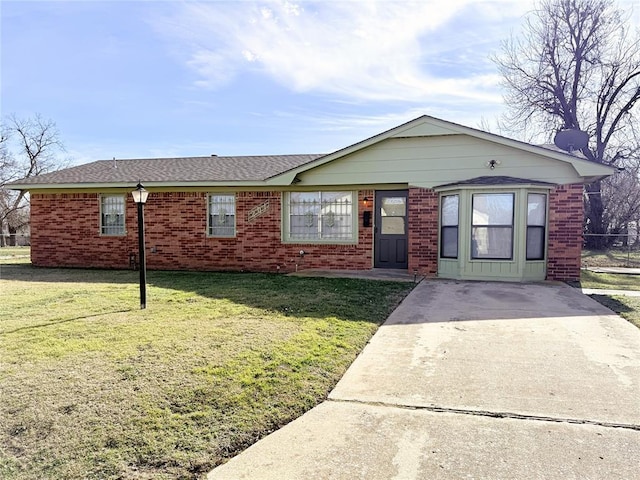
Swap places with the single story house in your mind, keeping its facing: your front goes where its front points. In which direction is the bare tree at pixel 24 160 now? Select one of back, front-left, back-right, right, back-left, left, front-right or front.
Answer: back-right

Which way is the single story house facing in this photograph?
toward the camera
